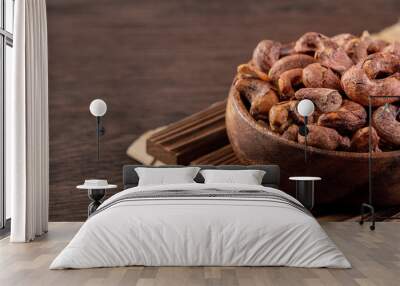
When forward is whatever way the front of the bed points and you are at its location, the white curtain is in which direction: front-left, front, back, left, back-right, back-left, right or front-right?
back-right

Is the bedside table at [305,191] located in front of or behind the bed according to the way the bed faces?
behind

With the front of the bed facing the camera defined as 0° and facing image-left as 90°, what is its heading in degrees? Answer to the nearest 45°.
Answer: approximately 0°

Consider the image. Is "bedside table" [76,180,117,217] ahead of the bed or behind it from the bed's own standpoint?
behind
